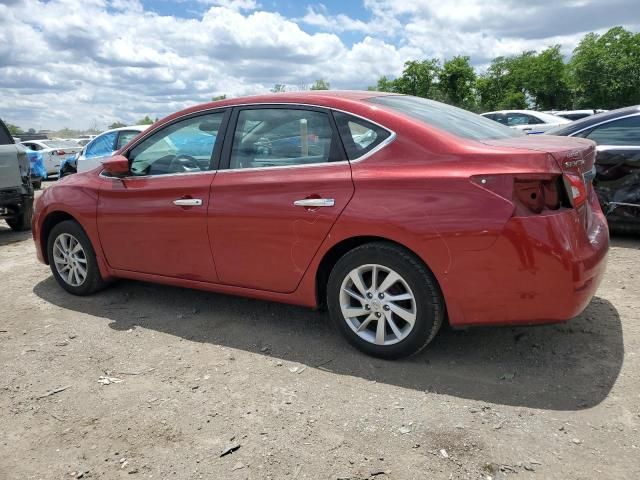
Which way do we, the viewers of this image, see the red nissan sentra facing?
facing away from the viewer and to the left of the viewer

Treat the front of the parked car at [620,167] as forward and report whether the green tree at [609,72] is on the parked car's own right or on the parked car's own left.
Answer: on the parked car's own right

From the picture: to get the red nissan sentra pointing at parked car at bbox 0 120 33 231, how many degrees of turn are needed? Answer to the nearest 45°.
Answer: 0° — it already faces it

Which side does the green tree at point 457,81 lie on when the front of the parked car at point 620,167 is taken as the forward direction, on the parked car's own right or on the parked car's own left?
on the parked car's own right

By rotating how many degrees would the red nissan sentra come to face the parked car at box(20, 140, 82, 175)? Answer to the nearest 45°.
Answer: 0° — it already faces it

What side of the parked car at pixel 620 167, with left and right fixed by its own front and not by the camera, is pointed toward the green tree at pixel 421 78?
right

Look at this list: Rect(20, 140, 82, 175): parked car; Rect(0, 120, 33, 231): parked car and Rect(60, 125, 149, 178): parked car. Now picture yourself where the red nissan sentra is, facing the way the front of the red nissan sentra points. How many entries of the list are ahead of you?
3

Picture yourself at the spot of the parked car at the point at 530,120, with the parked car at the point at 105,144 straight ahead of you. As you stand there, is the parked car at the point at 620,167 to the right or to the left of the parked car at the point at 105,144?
left

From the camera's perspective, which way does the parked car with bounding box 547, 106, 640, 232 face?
to the viewer's left
